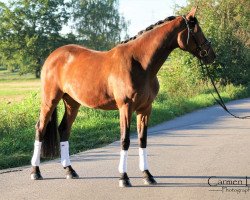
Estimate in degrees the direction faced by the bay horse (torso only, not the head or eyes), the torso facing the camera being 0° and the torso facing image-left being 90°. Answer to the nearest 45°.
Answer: approximately 315°

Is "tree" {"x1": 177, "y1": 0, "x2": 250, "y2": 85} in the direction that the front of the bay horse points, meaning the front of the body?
no
